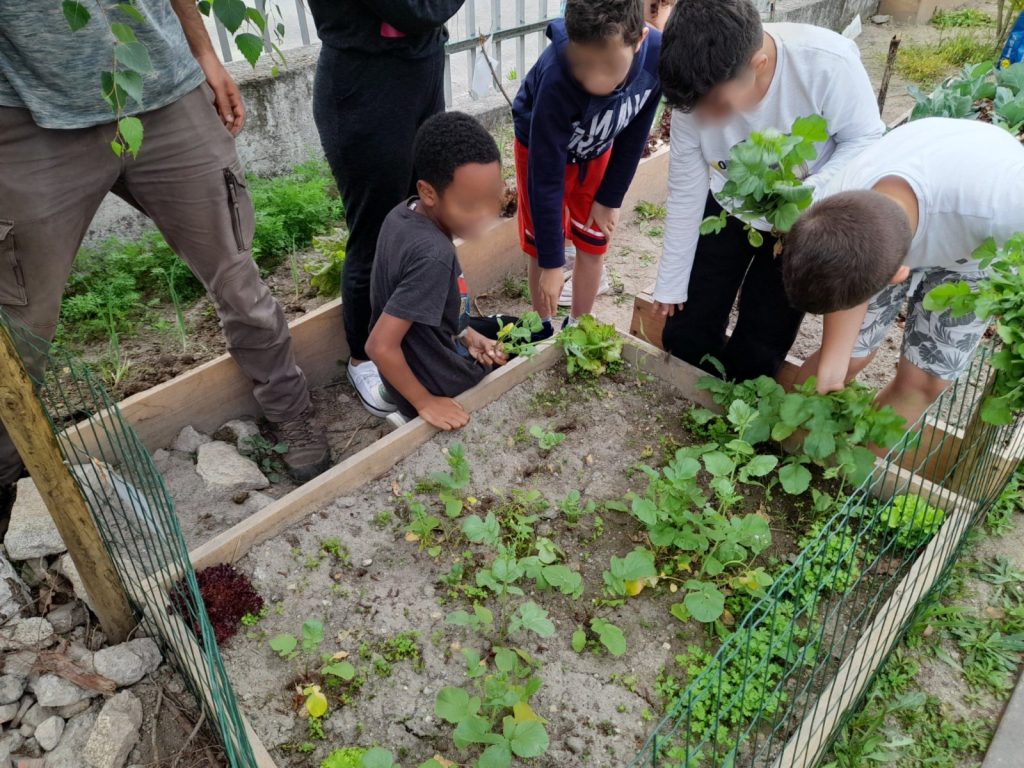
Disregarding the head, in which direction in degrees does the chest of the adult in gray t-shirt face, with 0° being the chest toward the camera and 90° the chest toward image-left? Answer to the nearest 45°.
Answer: approximately 0°

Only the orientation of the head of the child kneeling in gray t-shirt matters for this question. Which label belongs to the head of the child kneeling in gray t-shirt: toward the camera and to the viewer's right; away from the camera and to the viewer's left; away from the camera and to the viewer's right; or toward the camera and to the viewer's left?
toward the camera and to the viewer's right

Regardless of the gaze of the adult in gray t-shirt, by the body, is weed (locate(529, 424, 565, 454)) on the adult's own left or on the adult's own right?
on the adult's own left

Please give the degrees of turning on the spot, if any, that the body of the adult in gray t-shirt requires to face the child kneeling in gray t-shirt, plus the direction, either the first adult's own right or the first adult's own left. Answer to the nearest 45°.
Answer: approximately 90° to the first adult's own left

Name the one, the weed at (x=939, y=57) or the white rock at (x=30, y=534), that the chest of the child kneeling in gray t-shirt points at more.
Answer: the weed

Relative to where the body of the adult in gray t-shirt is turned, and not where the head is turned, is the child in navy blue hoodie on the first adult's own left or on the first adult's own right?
on the first adult's own left

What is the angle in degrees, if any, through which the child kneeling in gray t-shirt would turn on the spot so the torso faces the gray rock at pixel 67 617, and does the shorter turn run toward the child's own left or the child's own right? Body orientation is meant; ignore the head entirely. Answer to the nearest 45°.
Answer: approximately 135° to the child's own right

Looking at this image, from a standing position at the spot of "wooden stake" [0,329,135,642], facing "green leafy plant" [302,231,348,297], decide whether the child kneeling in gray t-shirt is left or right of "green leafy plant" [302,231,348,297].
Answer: right

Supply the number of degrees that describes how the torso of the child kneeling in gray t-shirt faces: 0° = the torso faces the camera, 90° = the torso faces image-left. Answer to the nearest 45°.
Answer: approximately 270°
